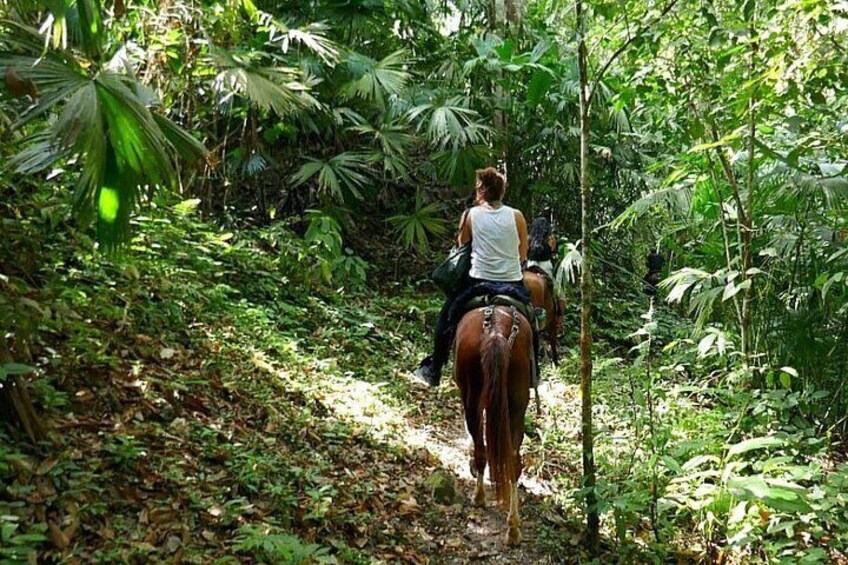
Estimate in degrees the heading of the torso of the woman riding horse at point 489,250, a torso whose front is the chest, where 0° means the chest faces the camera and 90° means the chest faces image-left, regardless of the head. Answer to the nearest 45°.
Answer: approximately 180°

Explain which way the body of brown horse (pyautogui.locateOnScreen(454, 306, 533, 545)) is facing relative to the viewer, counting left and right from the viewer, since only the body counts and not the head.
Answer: facing away from the viewer

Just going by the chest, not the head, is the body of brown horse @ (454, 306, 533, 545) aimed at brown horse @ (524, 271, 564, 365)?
yes
